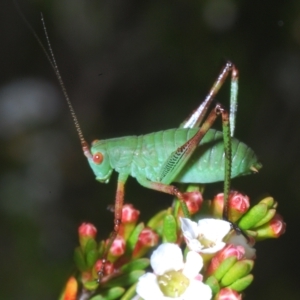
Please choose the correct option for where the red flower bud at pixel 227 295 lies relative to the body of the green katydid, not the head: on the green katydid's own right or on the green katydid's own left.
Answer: on the green katydid's own left

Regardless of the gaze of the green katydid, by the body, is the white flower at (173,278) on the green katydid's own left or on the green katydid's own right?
on the green katydid's own left

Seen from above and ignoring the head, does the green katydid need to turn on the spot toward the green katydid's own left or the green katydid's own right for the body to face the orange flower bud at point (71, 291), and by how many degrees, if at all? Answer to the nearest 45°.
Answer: approximately 45° to the green katydid's own left

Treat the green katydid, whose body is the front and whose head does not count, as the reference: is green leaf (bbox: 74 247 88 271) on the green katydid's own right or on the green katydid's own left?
on the green katydid's own left

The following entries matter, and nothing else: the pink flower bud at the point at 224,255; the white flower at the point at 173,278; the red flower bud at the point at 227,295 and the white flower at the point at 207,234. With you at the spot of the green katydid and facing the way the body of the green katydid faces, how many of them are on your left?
4

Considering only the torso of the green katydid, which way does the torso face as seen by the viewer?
to the viewer's left
